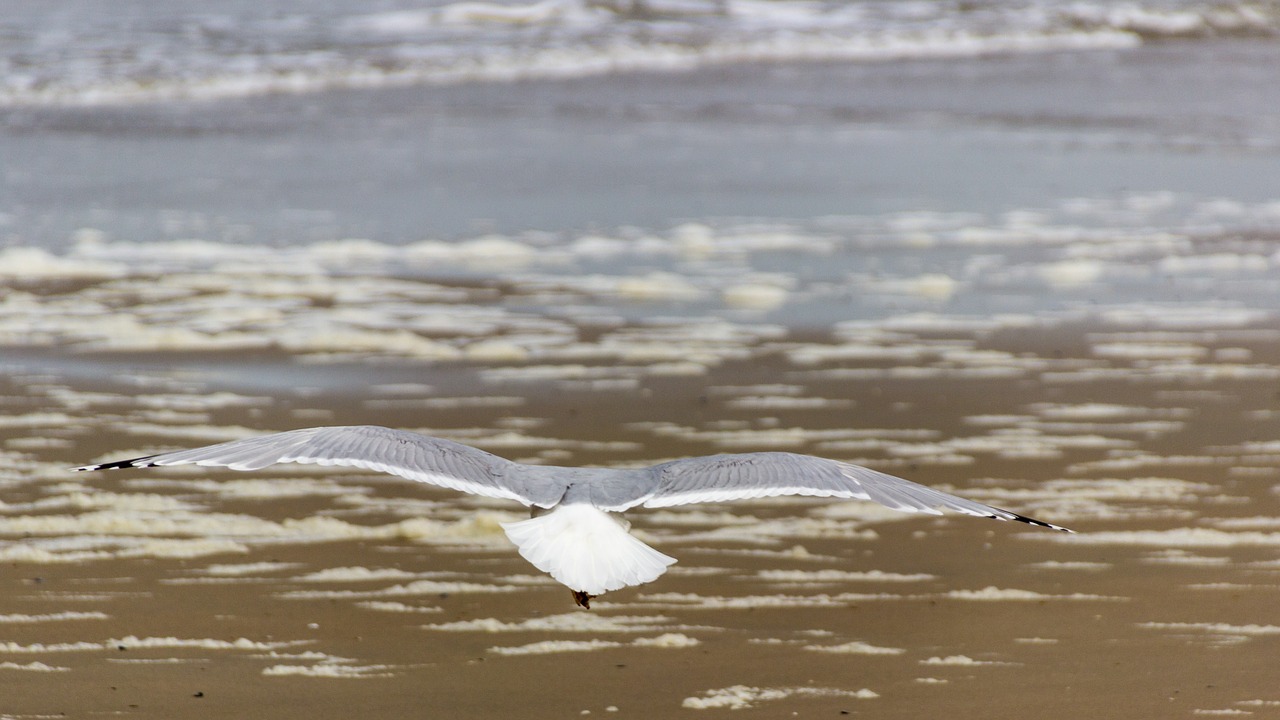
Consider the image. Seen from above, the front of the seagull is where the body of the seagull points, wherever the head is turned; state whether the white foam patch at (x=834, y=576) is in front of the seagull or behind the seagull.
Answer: in front

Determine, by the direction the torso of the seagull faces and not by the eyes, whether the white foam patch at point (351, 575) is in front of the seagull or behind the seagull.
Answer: in front

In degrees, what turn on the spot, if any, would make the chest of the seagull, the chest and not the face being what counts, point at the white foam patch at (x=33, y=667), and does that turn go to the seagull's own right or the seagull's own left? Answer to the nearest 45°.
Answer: approximately 90° to the seagull's own left

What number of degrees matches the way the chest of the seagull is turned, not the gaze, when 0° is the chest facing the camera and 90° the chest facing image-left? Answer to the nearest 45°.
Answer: approximately 180°
